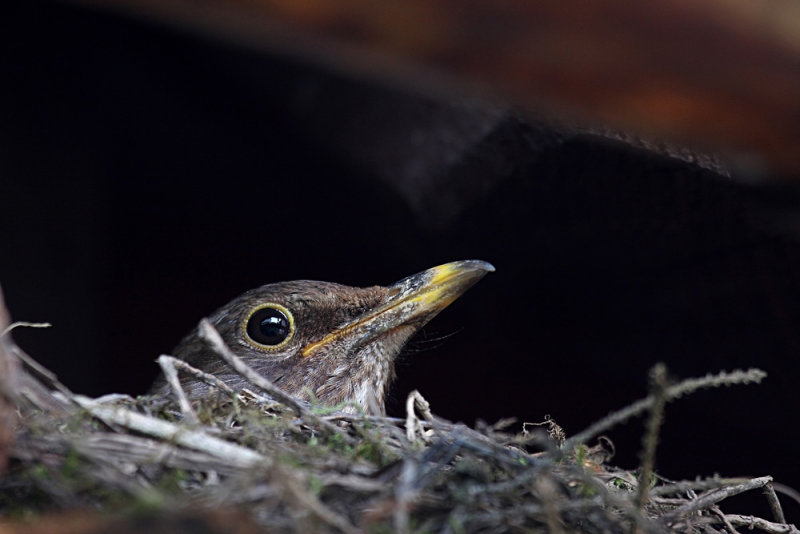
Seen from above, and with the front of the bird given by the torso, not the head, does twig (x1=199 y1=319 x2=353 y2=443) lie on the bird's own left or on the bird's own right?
on the bird's own right

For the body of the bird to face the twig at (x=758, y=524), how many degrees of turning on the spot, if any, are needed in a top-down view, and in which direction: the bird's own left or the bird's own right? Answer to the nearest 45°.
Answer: approximately 45° to the bird's own right

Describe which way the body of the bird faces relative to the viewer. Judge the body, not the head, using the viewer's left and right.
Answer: facing to the right of the viewer

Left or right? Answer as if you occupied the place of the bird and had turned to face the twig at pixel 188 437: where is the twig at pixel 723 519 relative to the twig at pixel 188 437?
left

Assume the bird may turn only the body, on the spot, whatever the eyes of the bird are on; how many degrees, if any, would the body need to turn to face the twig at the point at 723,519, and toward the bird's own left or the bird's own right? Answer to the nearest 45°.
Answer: approximately 45° to the bird's own right

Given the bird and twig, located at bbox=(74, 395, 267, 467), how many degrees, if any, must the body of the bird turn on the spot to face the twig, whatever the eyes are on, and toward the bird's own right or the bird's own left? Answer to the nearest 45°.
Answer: approximately 90° to the bird's own right
